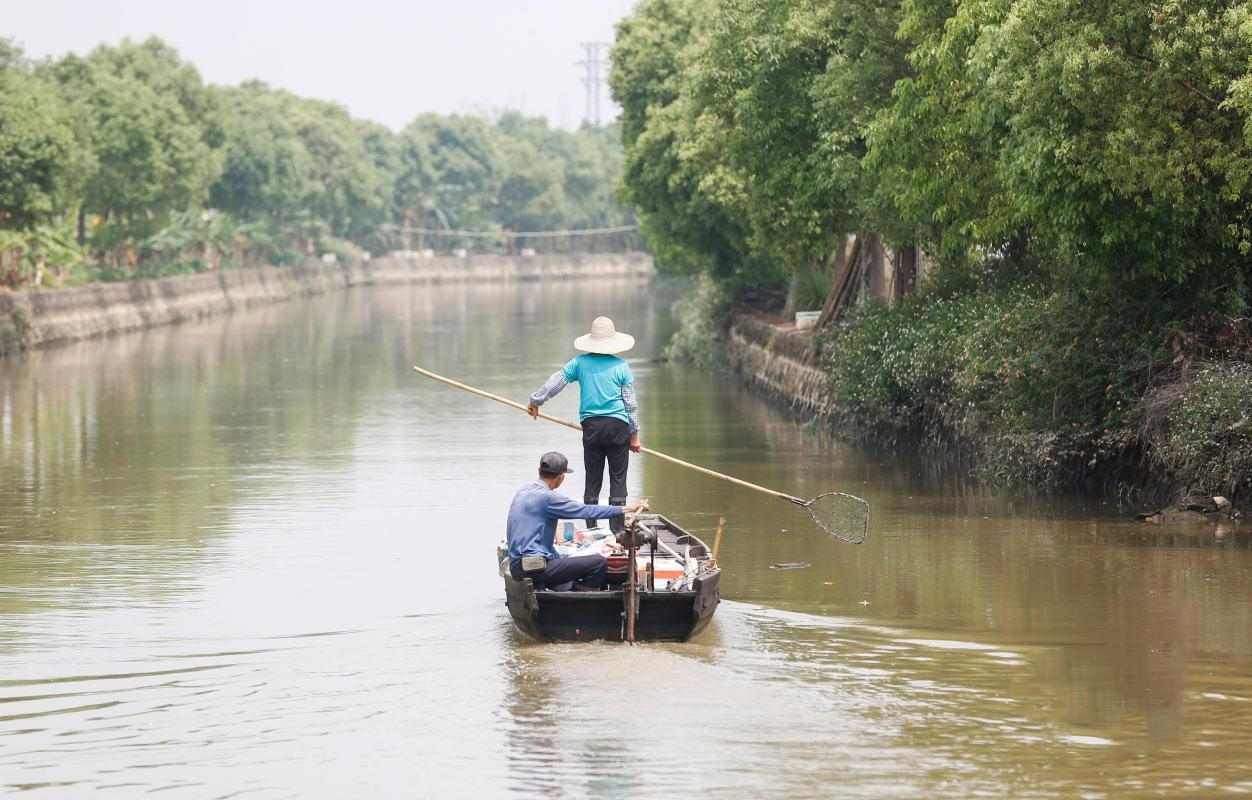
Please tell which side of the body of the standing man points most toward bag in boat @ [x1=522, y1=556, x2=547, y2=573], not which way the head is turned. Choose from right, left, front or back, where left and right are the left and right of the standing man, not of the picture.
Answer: back

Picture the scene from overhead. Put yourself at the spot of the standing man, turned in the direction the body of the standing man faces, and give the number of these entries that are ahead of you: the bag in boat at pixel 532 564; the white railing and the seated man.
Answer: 1

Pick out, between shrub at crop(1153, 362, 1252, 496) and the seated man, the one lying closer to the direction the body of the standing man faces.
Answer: the shrub

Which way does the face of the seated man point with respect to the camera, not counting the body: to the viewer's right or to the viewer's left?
to the viewer's right

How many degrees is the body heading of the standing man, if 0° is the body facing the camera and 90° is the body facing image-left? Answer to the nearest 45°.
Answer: approximately 180°

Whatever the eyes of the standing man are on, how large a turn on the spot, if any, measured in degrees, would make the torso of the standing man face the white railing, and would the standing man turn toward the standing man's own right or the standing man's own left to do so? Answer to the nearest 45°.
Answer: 0° — they already face it

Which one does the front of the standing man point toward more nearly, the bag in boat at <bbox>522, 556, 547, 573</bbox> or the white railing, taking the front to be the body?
the white railing

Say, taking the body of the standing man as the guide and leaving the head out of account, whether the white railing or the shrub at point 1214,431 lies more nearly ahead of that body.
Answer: the white railing

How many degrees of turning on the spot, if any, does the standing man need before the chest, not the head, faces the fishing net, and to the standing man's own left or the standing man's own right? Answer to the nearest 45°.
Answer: approximately 45° to the standing man's own right

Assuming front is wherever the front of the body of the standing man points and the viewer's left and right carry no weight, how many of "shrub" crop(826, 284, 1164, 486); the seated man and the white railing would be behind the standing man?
1

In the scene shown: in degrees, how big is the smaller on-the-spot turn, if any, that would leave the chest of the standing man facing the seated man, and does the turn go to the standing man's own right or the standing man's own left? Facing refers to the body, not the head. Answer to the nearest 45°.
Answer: approximately 180°
